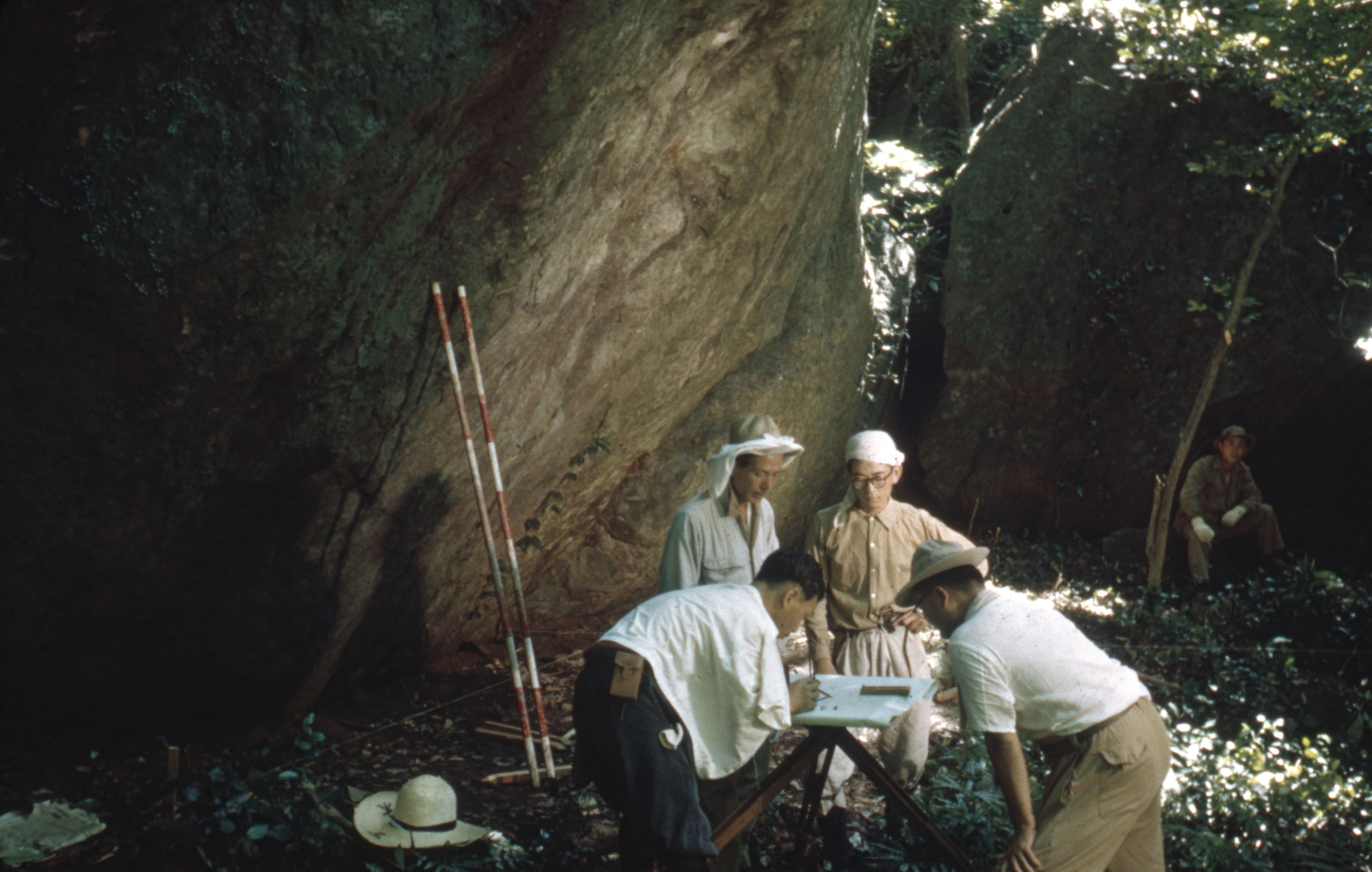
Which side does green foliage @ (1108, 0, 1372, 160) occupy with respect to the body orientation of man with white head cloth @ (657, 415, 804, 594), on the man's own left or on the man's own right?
on the man's own left

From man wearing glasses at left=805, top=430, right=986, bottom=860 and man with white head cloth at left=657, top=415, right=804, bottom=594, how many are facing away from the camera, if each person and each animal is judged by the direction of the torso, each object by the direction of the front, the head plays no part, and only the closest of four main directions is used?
0

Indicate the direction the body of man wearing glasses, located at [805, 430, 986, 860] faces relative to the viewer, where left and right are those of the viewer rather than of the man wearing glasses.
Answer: facing the viewer

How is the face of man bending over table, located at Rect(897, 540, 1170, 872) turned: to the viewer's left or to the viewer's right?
to the viewer's left

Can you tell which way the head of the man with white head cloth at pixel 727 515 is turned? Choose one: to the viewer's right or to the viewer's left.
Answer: to the viewer's right

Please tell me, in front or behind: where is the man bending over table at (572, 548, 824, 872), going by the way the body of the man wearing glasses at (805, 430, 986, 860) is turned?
in front

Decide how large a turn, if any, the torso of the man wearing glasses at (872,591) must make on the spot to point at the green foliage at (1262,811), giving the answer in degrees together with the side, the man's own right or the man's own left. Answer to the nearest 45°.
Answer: approximately 90° to the man's own left

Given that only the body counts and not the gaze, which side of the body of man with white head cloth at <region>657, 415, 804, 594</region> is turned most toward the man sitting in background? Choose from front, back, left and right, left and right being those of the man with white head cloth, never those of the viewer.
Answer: left

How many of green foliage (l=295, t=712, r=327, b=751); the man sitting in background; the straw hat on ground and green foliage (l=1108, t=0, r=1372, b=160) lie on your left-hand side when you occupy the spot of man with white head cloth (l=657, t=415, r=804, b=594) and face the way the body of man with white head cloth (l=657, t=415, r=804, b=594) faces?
2

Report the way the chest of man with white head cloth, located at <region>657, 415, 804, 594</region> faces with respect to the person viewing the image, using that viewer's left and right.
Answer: facing the viewer and to the right of the viewer
